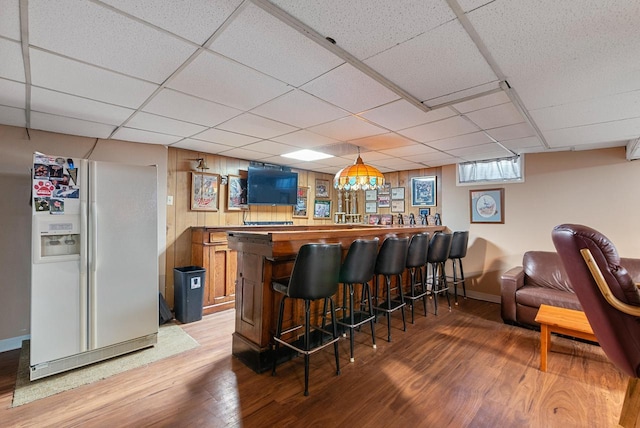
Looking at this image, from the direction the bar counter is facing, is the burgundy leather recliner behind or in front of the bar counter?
in front

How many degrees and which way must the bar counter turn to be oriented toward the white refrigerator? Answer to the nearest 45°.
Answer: approximately 135° to its right

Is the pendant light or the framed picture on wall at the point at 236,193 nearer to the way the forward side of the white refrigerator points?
the pendant light

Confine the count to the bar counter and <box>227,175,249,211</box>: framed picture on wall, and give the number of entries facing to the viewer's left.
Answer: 0

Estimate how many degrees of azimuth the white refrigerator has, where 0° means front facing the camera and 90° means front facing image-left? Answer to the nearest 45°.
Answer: approximately 315°
